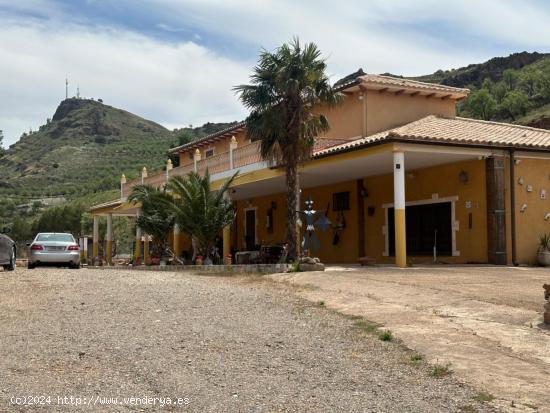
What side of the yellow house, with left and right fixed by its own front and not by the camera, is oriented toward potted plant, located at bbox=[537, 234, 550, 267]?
left

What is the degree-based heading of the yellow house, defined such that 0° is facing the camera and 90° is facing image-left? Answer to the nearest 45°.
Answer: approximately 45°

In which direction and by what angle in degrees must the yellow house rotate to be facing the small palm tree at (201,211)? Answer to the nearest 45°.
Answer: approximately 45° to its right

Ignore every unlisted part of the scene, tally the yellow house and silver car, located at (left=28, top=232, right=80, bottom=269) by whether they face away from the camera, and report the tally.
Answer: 1

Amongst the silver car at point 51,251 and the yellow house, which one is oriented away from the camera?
the silver car

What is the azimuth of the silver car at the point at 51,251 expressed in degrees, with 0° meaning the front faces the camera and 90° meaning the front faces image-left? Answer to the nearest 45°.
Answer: approximately 180°

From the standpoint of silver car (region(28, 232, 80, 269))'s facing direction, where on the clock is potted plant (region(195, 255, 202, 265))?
The potted plant is roughly at 3 o'clock from the silver car.

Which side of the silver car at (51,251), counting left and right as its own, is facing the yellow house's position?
right

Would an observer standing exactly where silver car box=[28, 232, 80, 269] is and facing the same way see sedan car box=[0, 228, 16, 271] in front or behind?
behind

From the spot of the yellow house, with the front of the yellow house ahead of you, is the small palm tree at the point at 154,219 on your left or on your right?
on your right
